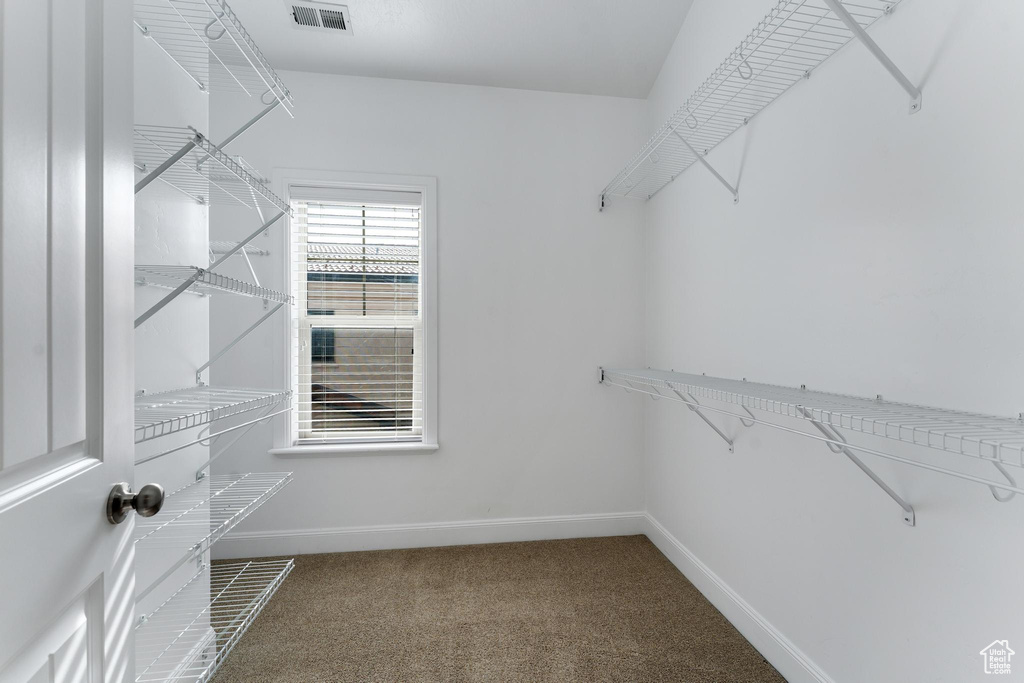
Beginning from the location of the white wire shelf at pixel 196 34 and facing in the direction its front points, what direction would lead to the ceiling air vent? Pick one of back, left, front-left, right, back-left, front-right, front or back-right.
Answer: front-left

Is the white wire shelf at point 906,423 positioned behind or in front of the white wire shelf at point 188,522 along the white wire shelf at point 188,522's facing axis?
in front

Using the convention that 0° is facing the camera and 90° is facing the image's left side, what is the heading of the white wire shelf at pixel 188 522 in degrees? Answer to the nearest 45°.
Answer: approximately 270°

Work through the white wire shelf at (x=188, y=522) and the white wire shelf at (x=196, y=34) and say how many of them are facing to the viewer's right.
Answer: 2

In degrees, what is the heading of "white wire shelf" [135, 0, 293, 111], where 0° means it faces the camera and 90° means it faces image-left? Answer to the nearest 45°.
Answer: approximately 270°

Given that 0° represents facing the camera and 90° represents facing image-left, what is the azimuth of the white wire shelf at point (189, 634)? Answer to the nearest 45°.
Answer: approximately 270°
